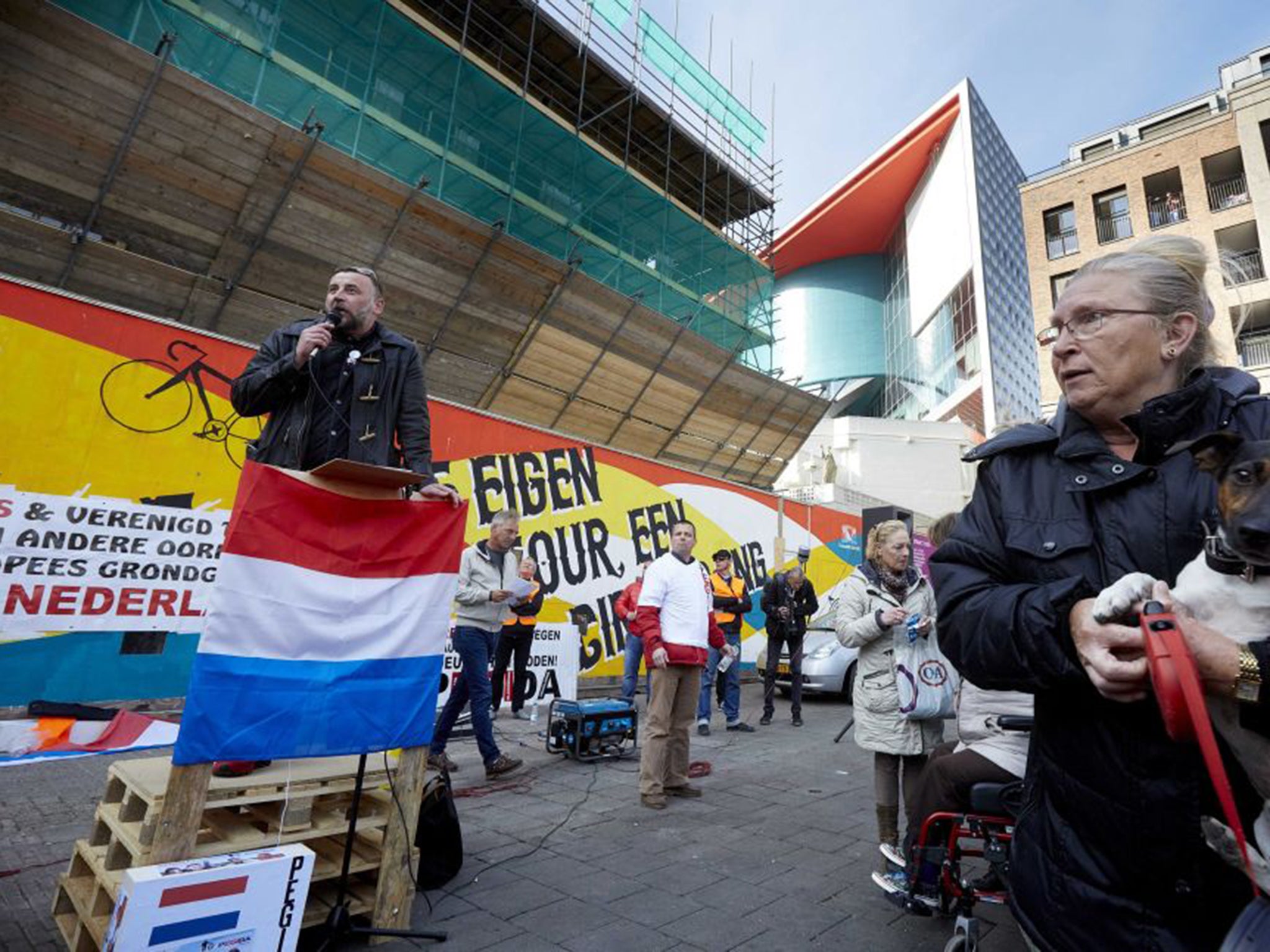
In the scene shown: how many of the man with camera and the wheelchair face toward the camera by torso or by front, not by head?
1

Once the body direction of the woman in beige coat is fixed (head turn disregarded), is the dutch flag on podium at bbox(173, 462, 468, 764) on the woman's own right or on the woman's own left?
on the woman's own right

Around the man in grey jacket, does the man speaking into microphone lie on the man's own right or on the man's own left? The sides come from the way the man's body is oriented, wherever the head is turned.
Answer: on the man's own right

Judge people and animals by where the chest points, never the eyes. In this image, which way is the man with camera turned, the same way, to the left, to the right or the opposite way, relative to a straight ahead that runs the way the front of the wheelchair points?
to the left

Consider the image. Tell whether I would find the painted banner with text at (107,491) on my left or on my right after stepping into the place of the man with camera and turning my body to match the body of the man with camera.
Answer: on my right

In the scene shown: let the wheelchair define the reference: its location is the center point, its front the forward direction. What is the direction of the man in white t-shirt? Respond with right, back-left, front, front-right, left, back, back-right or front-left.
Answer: front-right

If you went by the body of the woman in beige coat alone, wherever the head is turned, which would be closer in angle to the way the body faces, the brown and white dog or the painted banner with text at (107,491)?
the brown and white dog

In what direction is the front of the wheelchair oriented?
to the viewer's left
